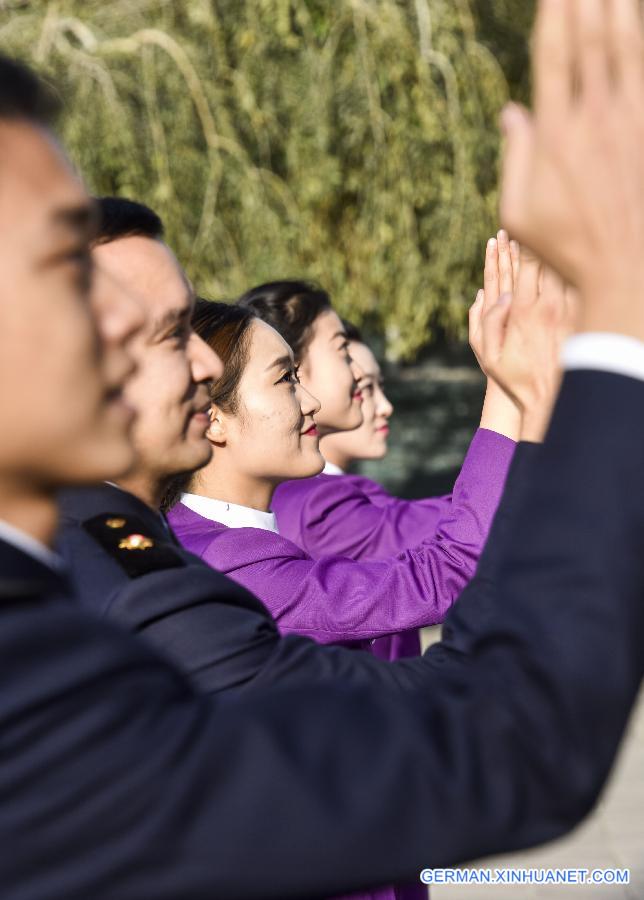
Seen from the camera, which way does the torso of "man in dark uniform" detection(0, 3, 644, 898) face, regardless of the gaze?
to the viewer's right

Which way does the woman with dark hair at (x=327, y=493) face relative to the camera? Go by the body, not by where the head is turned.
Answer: to the viewer's right

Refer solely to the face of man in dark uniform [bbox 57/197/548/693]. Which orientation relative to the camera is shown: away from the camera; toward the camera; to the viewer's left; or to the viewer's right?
to the viewer's right

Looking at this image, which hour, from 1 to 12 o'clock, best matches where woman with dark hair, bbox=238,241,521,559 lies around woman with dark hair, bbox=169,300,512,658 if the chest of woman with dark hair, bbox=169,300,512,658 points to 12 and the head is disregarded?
woman with dark hair, bbox=238,241,521,559 is roughly at 9 o'clock from woman with dark hair, bbox=169,300,512,658.

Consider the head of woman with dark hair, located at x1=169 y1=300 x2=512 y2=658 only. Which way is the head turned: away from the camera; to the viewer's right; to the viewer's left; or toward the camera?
to the viewer's right

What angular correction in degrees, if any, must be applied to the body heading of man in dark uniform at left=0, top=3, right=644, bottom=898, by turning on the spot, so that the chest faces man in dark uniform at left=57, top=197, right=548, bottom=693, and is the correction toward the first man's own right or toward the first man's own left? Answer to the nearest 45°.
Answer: approximately 90° to the first man's own left

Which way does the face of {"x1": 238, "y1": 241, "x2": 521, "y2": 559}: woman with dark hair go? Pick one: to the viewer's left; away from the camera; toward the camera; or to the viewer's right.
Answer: to the viewer's right

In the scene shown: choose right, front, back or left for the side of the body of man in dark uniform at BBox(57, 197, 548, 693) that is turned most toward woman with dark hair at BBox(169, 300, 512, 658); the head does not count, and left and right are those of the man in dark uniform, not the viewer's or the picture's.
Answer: left

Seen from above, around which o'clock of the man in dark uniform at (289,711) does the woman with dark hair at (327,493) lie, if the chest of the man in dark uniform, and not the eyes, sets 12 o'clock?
The woman with dark hair is roughly at 9 o'clock from the man in dark uniform.

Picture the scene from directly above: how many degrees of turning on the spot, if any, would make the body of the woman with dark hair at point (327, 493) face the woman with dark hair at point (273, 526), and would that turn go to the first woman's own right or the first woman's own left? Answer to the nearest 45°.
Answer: approximately 90° to the first woman's own right

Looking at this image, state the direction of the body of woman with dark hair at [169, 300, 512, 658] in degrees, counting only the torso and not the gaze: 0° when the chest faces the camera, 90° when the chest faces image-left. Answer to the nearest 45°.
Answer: approximately 270°

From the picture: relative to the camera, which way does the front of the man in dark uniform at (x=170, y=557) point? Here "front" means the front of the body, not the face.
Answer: to the viewer's right
